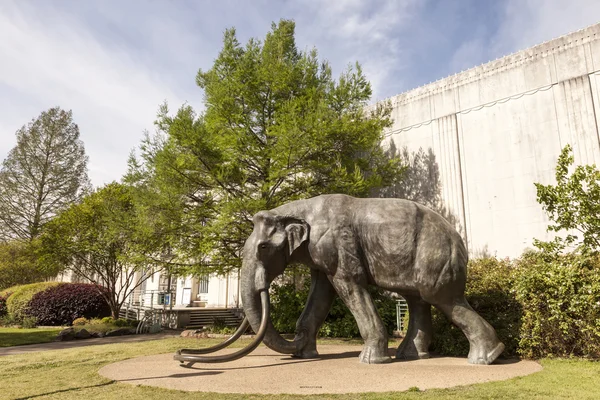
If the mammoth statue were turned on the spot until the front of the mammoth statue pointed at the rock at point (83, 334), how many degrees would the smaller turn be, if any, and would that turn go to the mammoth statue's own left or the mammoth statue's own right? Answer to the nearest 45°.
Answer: approximately 45° to the mammoth statue's own right

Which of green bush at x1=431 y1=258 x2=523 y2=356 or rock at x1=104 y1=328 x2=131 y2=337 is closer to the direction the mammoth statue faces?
the rock

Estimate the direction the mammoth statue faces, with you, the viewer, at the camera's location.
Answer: facing to the left of the viewer

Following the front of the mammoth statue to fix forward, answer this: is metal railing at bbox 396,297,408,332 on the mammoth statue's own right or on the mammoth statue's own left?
on the mammoth statue's own right

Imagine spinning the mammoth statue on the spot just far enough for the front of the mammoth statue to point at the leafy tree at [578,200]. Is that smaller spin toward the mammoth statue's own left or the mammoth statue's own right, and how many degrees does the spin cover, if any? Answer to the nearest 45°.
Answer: approximately 180°

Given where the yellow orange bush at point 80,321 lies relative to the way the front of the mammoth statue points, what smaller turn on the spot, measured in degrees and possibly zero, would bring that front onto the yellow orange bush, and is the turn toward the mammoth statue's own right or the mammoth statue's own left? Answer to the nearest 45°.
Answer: approximately 45° to the mammoth statue's own right

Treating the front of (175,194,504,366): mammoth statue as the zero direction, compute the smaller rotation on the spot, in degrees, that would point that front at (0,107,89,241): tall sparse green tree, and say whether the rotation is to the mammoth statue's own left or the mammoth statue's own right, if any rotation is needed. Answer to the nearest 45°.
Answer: approximately 45° to the mammoth statue's own right

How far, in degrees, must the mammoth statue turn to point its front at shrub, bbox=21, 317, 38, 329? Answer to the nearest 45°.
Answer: approximately 45° to its right

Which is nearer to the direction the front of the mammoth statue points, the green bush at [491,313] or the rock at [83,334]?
the rock

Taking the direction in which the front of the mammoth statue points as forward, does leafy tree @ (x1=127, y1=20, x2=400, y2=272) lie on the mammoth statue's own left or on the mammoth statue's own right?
on the mammoth statue's own right

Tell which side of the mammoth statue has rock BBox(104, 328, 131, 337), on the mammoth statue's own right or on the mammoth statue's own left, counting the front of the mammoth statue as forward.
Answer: on the mammoth statue's own right

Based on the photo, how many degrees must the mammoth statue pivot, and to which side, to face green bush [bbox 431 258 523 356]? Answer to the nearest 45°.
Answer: approximately 135° to its right
